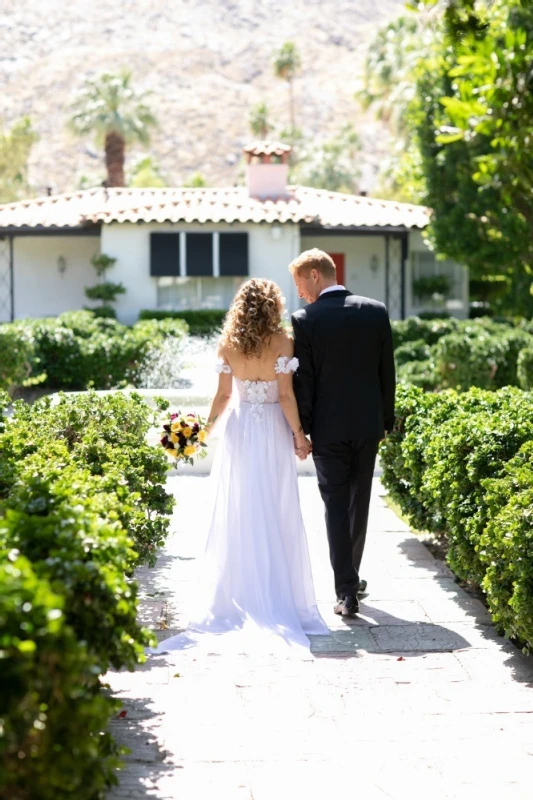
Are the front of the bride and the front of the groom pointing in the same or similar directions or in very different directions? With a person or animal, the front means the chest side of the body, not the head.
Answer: same or similar directions

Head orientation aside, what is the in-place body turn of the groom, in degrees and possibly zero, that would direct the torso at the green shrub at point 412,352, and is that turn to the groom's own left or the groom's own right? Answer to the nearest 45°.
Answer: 0° — they already face it

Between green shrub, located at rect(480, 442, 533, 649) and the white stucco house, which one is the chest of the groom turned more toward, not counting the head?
the white stucco house

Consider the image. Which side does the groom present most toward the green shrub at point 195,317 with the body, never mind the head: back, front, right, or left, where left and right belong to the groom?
front

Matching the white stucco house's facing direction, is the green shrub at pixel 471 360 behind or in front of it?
in front

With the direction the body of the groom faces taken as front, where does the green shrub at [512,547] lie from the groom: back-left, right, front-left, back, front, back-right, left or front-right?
back-right

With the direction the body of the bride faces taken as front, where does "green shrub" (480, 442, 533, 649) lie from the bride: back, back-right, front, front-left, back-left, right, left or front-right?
back-right

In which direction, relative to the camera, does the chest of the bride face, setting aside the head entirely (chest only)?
away from the camera

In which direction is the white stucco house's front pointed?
toward the camera

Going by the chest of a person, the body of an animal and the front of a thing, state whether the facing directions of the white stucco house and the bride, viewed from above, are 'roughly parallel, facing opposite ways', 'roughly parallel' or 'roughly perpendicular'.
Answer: roughly parallel, facing opposite ways

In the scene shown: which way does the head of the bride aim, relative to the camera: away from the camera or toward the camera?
away from the camera

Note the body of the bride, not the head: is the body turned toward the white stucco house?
yes

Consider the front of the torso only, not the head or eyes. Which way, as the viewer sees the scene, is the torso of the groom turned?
away from the camera

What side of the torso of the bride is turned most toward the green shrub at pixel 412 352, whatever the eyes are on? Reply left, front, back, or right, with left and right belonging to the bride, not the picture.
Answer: front

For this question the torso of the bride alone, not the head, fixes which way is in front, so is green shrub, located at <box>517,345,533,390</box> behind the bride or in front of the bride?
in front

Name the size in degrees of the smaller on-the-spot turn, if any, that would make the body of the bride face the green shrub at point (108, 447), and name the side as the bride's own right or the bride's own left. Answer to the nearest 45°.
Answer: approximately 45° to the bride's own left

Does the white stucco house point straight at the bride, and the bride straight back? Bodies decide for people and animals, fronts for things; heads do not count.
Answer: yes

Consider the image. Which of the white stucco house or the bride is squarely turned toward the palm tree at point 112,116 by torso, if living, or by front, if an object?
the bride
